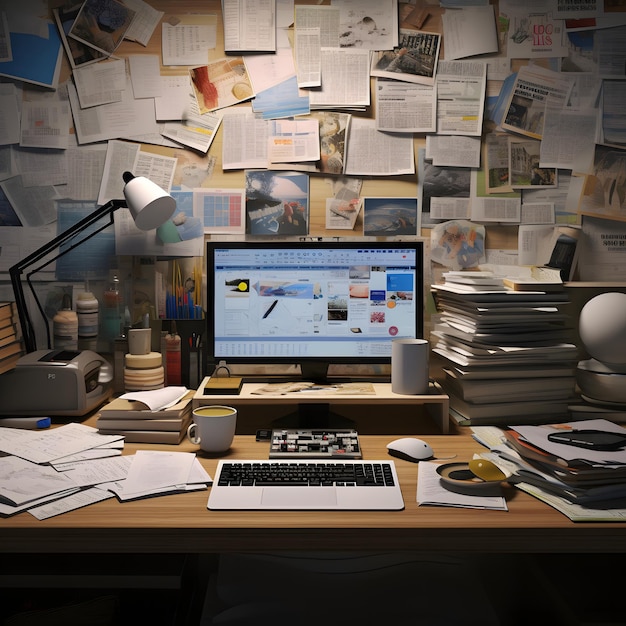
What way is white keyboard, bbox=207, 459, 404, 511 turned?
toward the camera

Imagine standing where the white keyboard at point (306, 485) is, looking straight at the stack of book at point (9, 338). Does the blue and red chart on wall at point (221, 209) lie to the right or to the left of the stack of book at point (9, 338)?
right

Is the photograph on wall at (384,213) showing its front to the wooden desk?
yes

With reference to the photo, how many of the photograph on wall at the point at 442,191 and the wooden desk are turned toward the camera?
2

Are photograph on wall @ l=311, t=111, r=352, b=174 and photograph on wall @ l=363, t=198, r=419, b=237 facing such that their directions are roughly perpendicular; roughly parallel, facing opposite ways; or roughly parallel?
roughly parallel

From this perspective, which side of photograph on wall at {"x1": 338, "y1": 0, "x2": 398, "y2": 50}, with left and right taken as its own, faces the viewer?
front

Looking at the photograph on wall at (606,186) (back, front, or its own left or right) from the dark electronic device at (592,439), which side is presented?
front

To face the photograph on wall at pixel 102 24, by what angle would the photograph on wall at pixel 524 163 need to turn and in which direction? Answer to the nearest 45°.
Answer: approximately 90° to its right

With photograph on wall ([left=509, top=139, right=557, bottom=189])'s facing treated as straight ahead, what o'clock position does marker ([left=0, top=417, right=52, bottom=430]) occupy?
The marker is roughly at 2 o'clock from the photograph on wall.

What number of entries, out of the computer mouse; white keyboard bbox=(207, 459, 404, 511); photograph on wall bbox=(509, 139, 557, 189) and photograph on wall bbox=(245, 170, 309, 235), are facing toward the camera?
3

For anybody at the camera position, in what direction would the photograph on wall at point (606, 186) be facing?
facing the viewer
